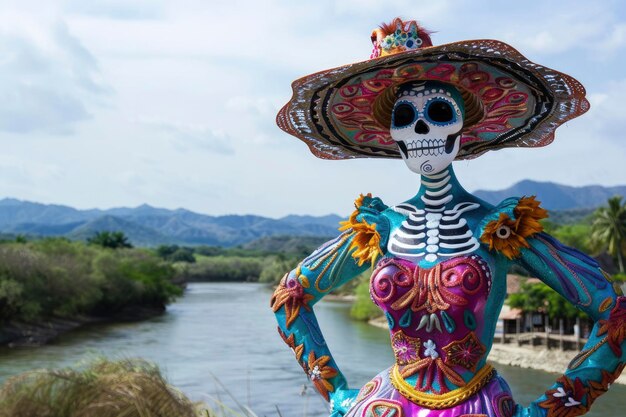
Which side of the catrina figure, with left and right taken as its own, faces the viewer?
front
